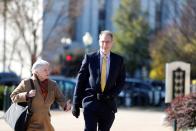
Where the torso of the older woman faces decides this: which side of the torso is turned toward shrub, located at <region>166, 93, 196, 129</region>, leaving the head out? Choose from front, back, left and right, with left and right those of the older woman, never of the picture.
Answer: left

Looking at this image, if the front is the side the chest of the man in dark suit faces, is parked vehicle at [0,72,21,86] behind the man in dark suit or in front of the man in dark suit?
behind

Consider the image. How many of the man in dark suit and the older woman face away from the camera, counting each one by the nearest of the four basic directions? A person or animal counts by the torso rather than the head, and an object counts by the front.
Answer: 0

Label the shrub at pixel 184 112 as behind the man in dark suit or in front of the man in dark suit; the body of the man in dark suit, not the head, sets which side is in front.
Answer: behind

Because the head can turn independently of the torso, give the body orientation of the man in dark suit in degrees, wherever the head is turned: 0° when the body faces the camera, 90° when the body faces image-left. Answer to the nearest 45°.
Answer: approximately 0°
